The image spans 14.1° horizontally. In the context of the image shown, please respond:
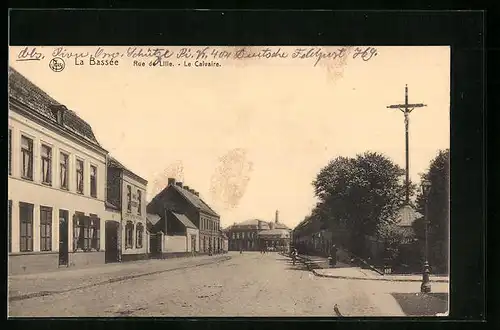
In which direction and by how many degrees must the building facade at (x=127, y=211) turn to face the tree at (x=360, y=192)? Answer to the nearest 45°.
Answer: approximately 45° to its left

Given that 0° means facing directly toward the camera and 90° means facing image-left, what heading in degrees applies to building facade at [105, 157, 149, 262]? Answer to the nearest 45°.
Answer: approximately 315°
